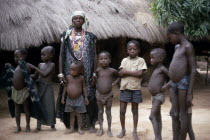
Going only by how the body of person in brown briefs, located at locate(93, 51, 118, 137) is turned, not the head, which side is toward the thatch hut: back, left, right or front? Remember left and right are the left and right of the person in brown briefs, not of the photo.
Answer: back

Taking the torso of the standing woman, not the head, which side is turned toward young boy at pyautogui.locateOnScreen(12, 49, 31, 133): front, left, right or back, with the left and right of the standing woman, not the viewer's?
right

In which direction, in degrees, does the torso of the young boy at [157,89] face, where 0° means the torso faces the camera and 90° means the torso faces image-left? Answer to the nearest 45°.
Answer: approximately 90°

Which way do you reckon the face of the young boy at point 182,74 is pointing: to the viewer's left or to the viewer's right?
to the viewer's left

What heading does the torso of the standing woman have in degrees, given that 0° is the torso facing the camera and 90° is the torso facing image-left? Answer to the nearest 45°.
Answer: approximately 0°
